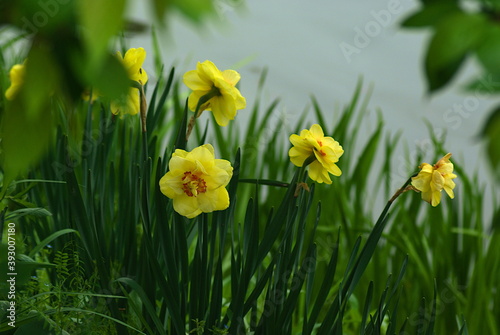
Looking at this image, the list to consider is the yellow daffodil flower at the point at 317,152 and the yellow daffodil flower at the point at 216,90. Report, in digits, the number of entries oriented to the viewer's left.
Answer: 0

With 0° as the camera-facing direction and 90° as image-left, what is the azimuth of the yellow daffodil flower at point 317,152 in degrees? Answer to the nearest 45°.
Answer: approximately 315°
